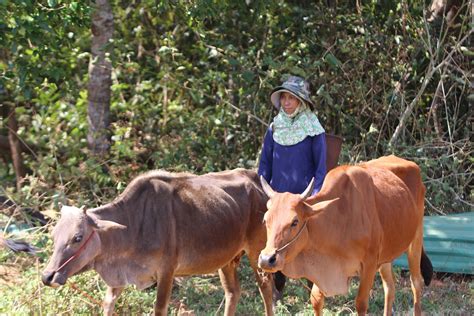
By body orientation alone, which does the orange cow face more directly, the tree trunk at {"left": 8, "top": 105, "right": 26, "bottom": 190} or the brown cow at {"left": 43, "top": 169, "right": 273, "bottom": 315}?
the brown cow

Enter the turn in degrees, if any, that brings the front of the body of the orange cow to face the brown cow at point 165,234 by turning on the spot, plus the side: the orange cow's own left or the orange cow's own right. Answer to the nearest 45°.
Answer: approximately 45° to the orange cow's own right

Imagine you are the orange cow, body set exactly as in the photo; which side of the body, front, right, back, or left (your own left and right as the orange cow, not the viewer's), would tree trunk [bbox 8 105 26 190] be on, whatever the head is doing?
right

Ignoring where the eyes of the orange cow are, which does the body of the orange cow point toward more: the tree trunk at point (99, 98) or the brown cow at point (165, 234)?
the brown cow

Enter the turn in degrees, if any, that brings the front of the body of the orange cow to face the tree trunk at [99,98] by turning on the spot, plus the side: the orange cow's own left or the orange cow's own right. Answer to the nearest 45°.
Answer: approximately 90° to the orange cow's own right

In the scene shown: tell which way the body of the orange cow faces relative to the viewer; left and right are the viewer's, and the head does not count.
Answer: facing the viewer and to the left of the viewer
